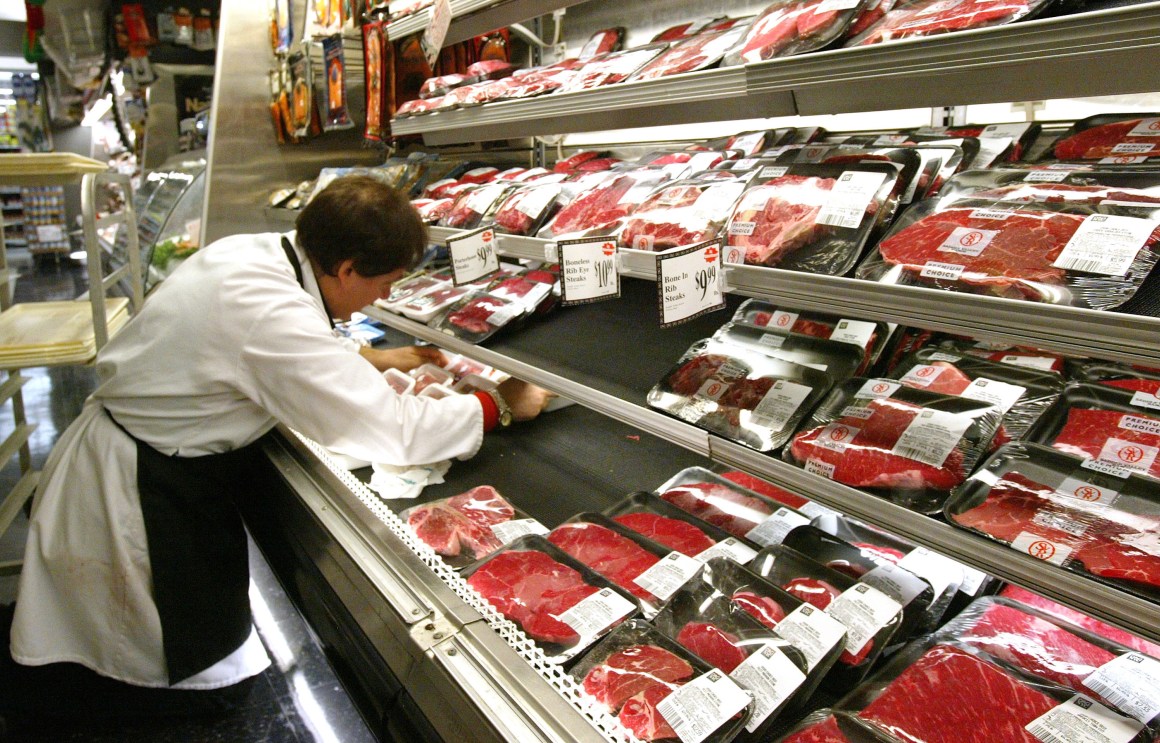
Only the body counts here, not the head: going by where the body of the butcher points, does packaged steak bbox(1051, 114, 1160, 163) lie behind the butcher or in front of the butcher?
in front

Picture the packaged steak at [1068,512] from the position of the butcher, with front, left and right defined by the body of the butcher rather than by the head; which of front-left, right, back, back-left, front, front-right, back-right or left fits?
front-right

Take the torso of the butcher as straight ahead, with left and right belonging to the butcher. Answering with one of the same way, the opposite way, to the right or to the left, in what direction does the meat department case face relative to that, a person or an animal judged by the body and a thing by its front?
the opposite way

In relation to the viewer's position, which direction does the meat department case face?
facing the viewer and to the left of the viewer

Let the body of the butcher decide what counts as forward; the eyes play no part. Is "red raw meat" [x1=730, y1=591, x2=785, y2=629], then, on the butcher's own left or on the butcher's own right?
on the butcher's own right

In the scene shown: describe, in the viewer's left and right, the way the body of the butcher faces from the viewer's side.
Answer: facing to the right of the viewer

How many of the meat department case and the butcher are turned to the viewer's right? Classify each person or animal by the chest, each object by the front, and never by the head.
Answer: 1

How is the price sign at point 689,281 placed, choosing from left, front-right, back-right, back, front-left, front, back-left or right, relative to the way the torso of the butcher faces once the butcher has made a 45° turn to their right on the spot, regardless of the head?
front

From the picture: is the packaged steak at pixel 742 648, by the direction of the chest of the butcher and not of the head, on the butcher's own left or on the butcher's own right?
on the butcher's own right
